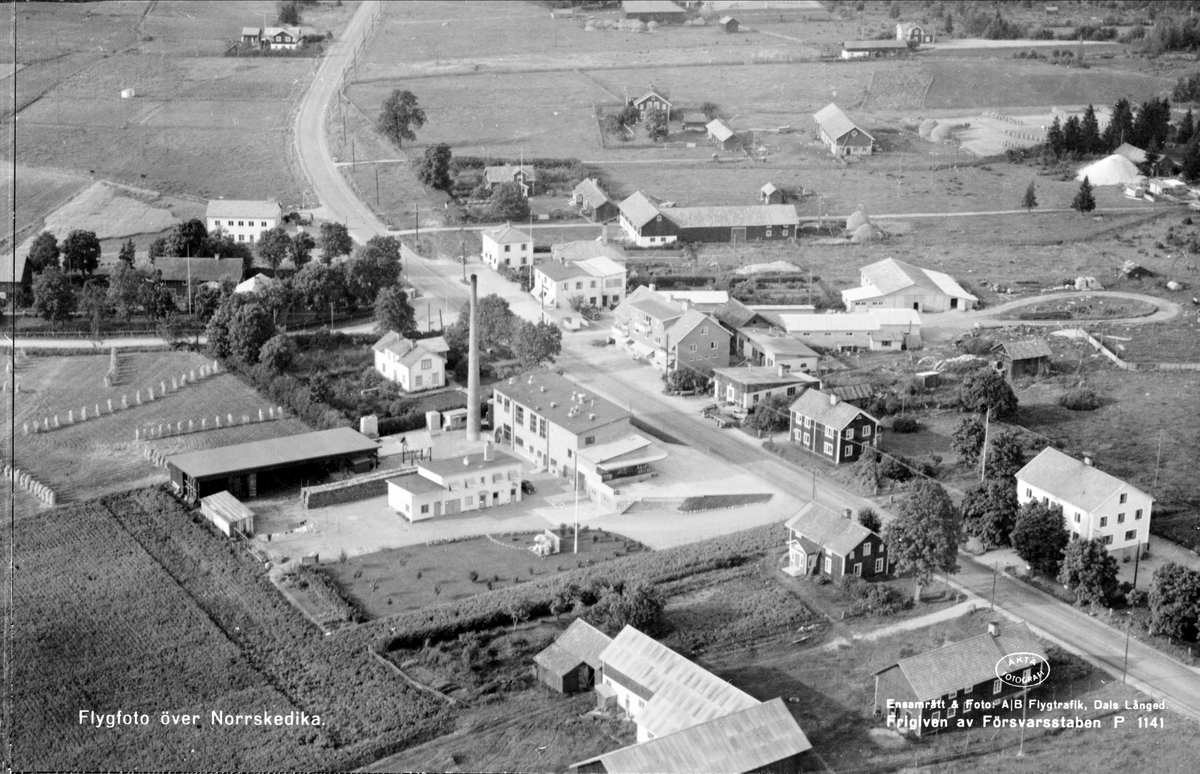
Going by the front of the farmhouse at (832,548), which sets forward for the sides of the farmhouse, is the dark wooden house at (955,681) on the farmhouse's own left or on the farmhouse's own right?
on the farmhouse's own left

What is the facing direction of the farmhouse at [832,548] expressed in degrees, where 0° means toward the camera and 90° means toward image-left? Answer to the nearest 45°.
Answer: approximately 45°

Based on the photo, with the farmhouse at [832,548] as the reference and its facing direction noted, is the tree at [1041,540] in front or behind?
behind

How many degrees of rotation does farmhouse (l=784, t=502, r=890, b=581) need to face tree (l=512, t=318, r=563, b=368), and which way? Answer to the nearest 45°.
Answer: approximately 90° to its right

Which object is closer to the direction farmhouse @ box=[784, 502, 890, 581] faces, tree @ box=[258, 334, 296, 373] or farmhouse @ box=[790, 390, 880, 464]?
the tree

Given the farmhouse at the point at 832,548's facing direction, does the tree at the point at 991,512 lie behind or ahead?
behind

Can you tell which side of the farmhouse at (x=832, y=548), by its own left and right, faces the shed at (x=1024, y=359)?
back

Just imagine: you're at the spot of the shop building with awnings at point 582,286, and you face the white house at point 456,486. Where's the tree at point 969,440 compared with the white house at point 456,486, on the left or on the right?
left

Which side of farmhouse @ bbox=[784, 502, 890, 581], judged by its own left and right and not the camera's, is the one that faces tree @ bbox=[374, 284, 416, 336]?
right

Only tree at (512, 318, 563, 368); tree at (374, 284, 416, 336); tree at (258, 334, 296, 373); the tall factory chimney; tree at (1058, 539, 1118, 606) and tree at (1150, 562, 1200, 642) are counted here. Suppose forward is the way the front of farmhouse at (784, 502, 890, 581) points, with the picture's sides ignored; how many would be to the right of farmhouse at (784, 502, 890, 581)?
4

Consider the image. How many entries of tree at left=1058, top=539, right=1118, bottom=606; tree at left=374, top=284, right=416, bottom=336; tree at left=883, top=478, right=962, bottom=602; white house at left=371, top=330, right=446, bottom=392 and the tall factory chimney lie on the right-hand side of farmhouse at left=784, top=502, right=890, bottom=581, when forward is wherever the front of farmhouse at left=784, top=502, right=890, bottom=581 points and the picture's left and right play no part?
3

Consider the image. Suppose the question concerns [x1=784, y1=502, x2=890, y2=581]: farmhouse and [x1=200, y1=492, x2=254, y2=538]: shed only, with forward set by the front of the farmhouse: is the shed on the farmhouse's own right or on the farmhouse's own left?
on the farmhouse's own right

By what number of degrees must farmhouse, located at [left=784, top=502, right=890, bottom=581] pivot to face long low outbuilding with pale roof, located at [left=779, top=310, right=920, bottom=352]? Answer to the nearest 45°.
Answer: approximately 135° to its right

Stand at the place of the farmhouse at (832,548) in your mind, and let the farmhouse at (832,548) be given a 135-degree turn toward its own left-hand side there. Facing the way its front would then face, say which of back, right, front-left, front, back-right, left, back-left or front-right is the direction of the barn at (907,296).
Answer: left

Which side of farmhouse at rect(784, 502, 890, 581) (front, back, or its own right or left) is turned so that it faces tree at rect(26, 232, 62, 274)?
right
